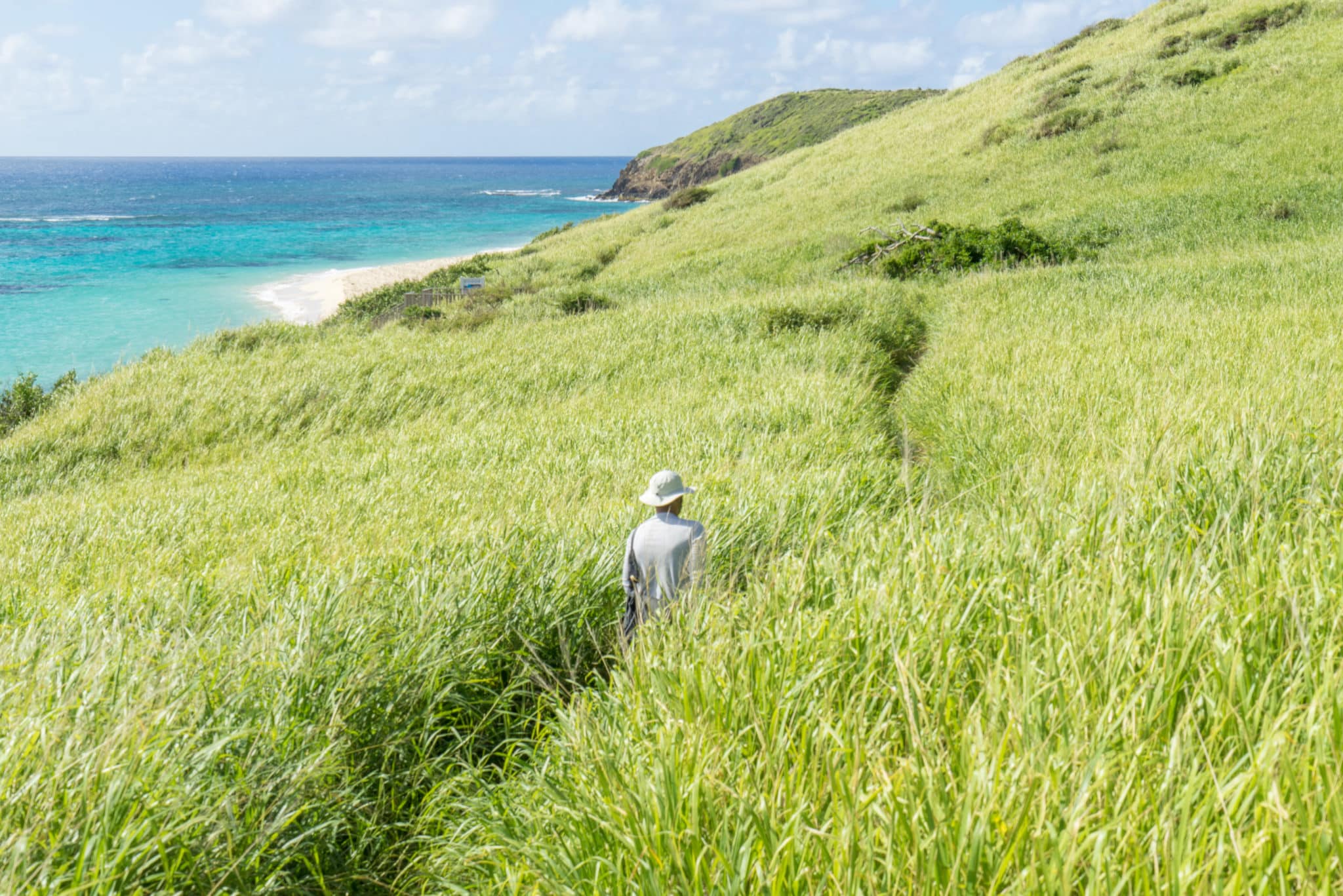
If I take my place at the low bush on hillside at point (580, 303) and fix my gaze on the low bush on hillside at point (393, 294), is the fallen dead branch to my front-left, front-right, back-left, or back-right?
back-right

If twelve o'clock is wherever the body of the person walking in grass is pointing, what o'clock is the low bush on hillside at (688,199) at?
The low bush on hillside is roughly at 12 o'clock from the person walking in grass.

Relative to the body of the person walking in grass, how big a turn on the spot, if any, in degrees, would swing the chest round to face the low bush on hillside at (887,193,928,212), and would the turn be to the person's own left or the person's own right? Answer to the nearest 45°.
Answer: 0° — they already face it

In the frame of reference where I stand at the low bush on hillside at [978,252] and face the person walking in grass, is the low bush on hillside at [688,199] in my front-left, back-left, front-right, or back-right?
back-right

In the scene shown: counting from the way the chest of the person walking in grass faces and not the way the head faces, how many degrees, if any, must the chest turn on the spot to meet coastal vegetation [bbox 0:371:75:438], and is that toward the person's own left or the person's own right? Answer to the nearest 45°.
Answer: approximately 45° to the person's own left

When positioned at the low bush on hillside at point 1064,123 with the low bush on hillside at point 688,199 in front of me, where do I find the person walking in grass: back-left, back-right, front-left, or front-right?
back-left

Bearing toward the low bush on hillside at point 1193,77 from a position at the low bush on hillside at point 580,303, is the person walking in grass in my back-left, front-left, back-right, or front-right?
back-right

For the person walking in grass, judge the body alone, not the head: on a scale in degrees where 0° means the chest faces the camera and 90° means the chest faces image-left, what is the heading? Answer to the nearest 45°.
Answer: approximately 180°
